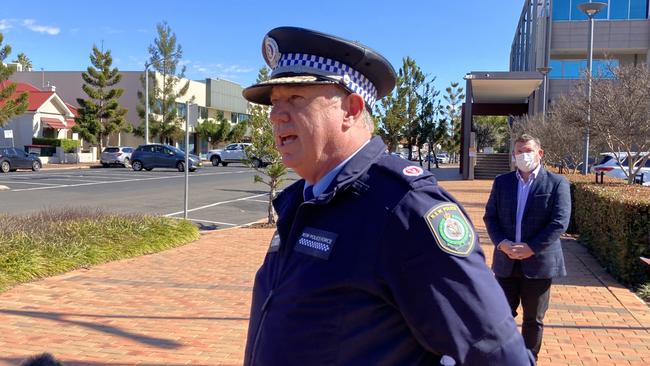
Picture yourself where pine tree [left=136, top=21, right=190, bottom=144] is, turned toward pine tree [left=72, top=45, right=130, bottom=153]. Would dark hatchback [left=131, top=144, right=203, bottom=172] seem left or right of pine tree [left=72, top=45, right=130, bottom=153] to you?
left

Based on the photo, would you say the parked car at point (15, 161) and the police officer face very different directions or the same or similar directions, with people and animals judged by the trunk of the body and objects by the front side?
very different directions

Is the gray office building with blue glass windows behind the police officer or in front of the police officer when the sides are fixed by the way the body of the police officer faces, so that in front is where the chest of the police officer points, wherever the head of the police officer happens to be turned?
behind

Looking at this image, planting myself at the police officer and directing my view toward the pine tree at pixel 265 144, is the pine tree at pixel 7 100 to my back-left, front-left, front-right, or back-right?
front-left

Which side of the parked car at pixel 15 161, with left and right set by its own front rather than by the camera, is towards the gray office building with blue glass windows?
front

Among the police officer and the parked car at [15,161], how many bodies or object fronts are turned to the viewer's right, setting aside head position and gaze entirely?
1

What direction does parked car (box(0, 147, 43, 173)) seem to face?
to the viewer's right

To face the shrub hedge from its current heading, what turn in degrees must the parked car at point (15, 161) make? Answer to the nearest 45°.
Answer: approximately 90° to its right
